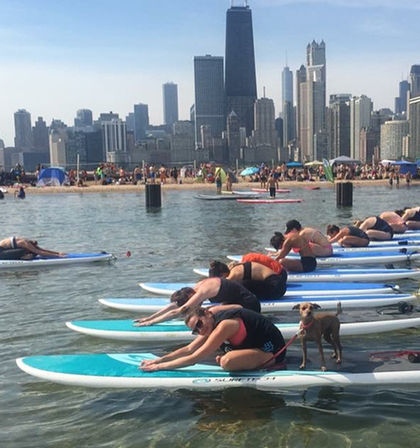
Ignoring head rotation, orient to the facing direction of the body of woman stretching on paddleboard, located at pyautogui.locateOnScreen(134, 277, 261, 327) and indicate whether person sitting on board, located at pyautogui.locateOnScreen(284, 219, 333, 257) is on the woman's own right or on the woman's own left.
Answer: on the woman's own right

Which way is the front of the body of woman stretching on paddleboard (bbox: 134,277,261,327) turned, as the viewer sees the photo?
to the viewer's left

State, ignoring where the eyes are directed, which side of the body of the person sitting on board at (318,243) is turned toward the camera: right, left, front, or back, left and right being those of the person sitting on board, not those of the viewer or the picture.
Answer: left

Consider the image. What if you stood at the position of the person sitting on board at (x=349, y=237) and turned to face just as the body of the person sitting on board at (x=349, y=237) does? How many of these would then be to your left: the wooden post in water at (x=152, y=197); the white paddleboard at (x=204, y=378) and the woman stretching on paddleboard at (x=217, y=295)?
2

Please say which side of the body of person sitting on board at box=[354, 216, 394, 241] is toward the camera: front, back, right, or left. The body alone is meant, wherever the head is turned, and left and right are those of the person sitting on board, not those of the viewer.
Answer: left

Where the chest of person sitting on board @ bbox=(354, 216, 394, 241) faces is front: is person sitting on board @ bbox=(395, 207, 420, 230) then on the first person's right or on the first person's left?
on the first person's right

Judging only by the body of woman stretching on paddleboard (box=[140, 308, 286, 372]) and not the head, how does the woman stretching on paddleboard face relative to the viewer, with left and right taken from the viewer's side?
facing to the left of the viewer

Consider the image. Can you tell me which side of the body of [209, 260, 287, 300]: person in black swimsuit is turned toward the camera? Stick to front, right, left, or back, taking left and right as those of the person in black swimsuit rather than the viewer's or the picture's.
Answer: left

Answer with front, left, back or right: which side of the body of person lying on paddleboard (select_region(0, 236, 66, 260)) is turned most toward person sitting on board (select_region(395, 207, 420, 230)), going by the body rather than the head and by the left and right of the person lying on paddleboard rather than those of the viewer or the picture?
front

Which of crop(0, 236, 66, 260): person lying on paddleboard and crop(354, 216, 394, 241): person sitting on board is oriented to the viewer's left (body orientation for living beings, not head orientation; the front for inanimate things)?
the person sitting on board

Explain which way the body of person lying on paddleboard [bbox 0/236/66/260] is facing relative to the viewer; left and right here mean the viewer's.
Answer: facing to the right of the viewer

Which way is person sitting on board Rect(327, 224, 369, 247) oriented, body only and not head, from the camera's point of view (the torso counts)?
to the viewer's left

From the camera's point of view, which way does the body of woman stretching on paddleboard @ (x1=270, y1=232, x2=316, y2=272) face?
to the viewer's left

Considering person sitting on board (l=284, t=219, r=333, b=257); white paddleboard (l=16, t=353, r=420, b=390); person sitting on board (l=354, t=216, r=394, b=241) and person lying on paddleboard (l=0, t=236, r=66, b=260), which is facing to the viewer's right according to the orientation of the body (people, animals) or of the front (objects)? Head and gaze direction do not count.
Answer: the person lying on paddleboard

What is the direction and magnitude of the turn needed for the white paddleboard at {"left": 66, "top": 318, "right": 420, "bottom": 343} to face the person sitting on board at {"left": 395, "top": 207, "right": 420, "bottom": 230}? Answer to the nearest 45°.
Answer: approximately 135° to its right
